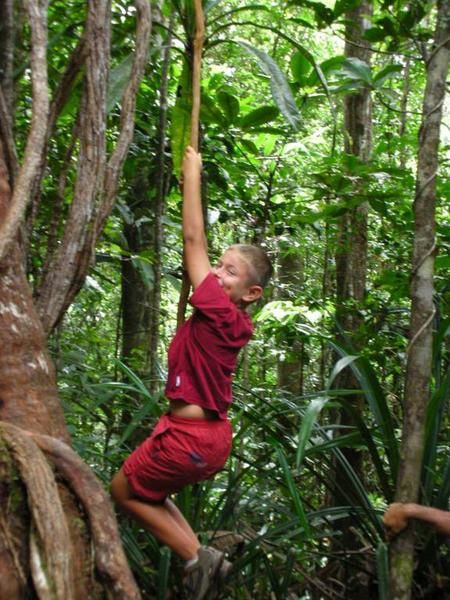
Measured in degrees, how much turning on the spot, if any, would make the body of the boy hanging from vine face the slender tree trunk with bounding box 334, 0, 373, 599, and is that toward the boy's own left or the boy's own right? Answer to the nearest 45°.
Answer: approximately 135° to the boy's own right

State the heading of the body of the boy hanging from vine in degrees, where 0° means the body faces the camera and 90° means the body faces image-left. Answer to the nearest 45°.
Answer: approximately 90°

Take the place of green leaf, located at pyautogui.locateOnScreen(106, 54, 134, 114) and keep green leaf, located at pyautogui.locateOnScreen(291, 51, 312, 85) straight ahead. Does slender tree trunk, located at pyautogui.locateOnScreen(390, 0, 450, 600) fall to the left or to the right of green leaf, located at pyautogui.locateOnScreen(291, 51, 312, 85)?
right

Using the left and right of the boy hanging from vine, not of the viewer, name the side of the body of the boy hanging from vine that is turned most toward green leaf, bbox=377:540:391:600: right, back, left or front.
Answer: back

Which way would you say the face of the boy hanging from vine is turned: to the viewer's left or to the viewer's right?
to the viewer's left
